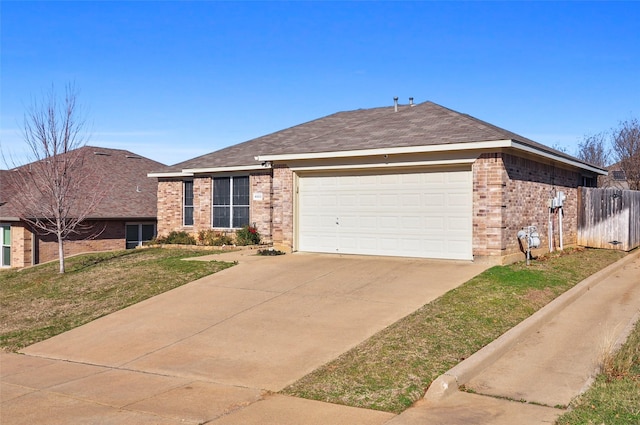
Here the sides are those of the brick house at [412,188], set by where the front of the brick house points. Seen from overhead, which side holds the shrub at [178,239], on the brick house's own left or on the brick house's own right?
on the brick house's own right

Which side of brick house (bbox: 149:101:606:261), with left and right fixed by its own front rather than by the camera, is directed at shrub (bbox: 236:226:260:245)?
front

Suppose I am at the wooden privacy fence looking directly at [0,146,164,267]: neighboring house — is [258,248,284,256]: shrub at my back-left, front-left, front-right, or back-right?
front-left

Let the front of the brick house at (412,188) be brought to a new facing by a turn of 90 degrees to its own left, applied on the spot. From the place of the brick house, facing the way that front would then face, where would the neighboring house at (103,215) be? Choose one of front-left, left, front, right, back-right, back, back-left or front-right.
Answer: back

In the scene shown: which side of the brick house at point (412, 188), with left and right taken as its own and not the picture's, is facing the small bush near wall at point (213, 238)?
front

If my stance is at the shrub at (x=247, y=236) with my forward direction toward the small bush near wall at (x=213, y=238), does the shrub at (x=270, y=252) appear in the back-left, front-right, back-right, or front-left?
back-left

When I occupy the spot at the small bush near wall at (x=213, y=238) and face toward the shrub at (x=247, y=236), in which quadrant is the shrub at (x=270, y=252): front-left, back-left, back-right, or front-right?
front-right

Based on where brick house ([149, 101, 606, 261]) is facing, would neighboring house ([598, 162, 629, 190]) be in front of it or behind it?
behind

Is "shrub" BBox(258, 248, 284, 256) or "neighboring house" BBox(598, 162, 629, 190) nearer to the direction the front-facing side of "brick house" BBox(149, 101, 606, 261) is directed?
the shrub

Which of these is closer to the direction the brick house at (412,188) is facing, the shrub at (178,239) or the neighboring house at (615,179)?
the shrub
